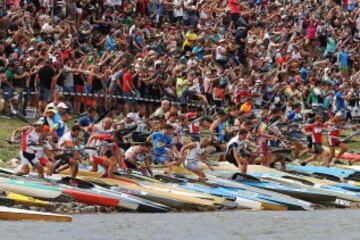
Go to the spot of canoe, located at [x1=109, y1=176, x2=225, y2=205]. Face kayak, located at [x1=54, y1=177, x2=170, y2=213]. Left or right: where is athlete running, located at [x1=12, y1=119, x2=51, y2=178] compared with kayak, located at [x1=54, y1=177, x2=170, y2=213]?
right

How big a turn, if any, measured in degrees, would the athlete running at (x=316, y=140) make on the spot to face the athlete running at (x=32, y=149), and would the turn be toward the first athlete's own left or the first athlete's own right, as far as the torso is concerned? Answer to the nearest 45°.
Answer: approximately 90° to the first athlete's own right

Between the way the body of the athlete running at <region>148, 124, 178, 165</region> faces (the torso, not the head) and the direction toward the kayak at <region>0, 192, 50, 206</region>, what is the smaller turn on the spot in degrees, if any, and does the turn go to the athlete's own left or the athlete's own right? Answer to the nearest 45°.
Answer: approximately 90° to the athlete's own right

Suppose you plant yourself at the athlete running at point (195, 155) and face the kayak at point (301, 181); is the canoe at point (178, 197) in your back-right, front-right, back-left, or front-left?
back-right
